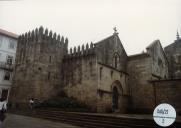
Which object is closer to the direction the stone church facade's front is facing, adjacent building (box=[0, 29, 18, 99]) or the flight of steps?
the flight of steps

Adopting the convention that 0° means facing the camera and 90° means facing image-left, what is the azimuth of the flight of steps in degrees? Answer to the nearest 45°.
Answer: approximately 45°

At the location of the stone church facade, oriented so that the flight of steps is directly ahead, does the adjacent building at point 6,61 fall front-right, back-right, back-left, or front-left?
back-right

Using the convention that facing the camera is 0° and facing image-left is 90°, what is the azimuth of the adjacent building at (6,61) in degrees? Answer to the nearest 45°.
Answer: approximately 315°

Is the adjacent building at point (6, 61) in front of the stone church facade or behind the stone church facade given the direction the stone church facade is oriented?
behind
